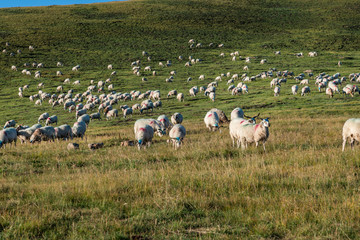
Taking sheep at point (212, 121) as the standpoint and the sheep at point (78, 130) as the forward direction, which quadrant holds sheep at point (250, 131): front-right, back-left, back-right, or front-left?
back-left

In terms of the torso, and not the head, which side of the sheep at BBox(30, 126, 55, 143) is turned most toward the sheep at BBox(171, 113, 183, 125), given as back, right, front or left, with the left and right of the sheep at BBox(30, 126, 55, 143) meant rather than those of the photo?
back

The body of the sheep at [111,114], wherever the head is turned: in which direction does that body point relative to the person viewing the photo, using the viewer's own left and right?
facing to the left of the viewer

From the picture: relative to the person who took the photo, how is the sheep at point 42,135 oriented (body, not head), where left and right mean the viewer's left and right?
facing to the left of the viewer

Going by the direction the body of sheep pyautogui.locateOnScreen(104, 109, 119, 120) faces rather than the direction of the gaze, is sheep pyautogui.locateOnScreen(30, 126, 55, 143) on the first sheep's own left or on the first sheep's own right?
on the first sheep's own left

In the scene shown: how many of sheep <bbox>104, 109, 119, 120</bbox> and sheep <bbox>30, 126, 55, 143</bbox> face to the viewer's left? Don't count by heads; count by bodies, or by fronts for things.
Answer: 2

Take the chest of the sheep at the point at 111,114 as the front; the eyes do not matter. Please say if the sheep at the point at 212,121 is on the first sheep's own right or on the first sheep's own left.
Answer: on the first sheep's own left
